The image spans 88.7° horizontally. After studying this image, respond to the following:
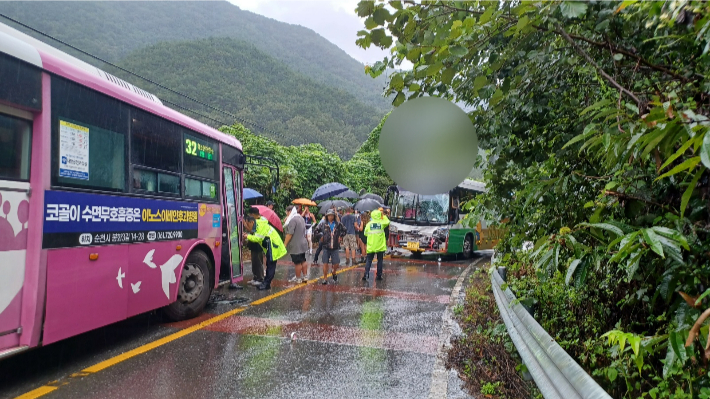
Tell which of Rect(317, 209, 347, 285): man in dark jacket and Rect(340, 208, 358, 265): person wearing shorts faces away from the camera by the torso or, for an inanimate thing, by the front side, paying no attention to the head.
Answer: the person wearing shorts

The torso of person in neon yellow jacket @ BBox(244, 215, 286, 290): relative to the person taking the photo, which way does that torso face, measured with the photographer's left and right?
facing to the left of the viewer

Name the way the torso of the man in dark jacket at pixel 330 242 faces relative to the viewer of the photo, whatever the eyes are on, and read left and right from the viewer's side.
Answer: facing the viewer

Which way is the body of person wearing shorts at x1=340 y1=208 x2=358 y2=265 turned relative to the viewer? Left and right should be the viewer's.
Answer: facing away from the viewer

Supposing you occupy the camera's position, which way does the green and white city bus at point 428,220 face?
facing the viewer and to the left of the viewer

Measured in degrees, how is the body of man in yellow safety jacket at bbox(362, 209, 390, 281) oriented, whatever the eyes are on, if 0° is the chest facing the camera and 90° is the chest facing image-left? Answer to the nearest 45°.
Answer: approximately 180°

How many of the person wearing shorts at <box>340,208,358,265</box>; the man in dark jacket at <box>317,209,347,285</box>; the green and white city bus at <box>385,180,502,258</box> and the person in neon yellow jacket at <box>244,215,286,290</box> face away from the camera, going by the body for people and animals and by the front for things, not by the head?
1

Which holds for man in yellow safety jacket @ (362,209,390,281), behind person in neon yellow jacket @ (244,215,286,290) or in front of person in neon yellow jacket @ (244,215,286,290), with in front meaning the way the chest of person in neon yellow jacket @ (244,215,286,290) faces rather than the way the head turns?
behind

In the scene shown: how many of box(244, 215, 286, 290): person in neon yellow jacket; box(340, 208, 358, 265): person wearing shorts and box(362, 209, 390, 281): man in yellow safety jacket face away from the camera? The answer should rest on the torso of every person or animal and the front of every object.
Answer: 2

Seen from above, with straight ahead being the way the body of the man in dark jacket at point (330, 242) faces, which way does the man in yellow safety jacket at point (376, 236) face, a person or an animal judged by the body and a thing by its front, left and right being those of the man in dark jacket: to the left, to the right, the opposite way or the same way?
the opposite way

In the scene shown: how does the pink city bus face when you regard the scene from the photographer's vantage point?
facing away from the viewer and to the right of the viewer

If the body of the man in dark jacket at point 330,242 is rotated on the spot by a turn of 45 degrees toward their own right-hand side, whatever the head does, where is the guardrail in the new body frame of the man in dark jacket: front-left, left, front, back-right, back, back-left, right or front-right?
front-left

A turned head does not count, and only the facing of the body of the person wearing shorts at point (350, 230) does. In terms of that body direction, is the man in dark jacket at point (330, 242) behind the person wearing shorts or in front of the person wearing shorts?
behind
